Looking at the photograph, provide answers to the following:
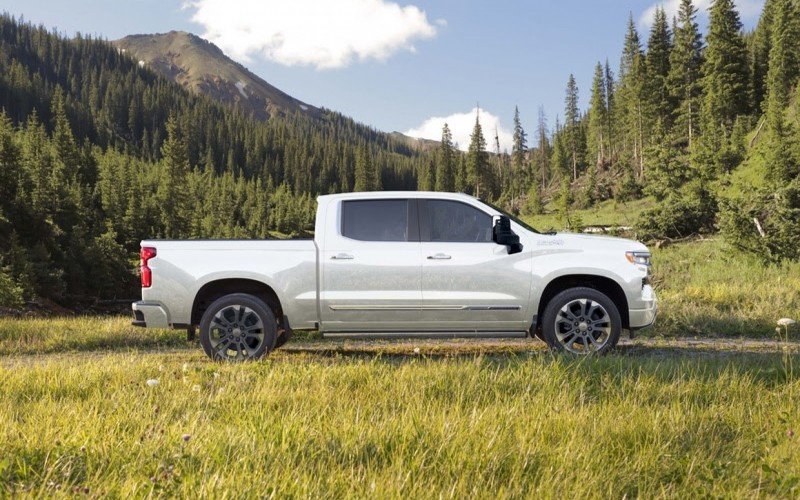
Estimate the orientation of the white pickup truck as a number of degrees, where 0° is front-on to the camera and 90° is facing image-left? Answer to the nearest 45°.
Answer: approximately 270°

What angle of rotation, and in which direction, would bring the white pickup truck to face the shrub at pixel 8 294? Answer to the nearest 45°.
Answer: approximately 135° to its left
